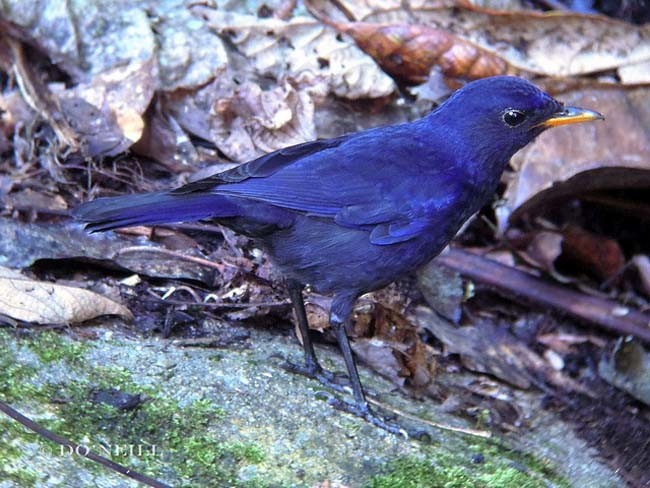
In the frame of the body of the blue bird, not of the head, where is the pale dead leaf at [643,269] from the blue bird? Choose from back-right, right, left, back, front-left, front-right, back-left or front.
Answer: front-left

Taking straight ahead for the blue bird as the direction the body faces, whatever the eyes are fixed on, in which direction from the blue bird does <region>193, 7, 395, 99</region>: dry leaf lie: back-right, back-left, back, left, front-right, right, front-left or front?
left

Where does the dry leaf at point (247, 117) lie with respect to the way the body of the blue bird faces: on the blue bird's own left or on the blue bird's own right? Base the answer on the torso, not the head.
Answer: on the blue bird's own left

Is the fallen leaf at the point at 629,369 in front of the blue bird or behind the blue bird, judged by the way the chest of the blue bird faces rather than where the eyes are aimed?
in front

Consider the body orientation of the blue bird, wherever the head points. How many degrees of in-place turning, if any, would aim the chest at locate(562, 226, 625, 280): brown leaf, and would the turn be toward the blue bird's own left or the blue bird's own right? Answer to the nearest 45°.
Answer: approximately 45° to the blue bird's own left

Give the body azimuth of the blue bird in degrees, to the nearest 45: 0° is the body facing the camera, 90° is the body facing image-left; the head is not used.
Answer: approximately 270°

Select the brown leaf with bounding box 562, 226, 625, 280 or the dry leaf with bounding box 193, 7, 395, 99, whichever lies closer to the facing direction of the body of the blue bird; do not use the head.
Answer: the brown leaf
